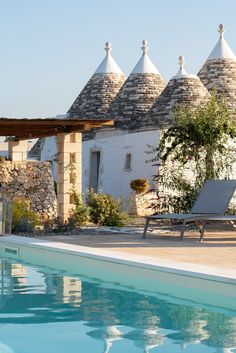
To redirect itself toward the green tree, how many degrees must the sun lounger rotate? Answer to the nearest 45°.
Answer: approximately 135° to its right

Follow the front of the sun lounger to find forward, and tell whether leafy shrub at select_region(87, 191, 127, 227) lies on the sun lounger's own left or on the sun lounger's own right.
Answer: on the sun lounger's own right

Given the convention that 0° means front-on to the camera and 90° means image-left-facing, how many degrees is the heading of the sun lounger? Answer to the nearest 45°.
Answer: approximately 45°

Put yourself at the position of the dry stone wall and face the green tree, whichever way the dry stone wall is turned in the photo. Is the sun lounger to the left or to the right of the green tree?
right

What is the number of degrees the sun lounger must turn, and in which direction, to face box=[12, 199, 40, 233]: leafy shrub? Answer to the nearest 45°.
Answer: approximately 45° to its right

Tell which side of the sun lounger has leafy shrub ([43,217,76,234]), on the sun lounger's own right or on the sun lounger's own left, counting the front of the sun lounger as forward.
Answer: on the sun lounger's own right
